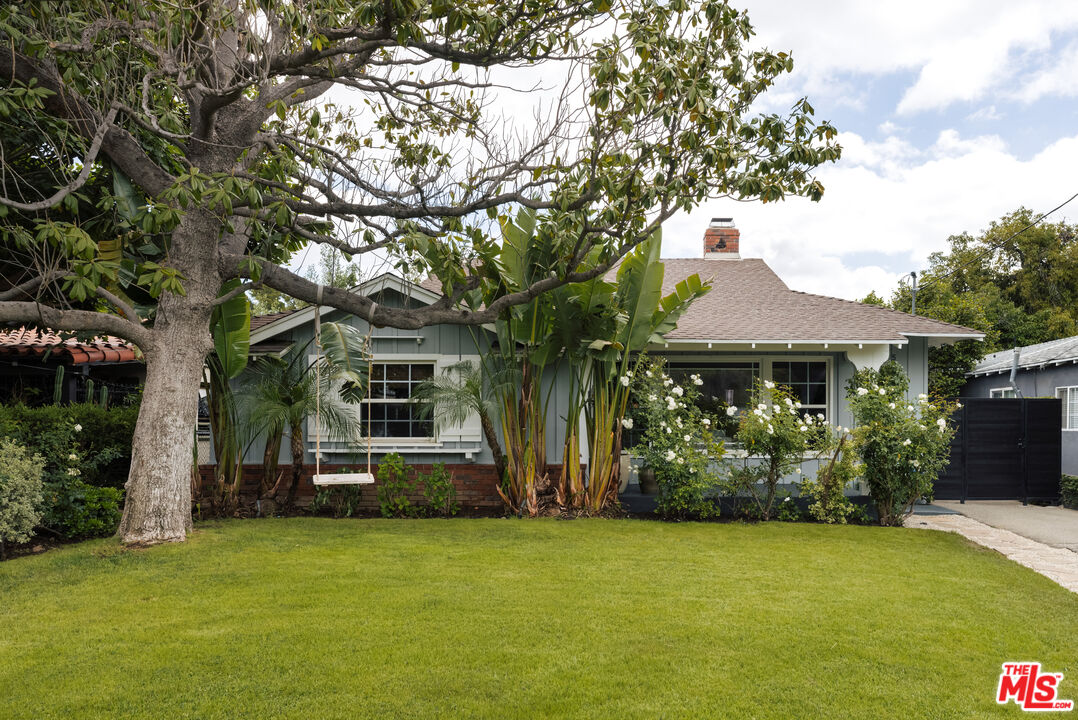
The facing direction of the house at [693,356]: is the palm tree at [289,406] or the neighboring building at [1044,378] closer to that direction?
the palm tree

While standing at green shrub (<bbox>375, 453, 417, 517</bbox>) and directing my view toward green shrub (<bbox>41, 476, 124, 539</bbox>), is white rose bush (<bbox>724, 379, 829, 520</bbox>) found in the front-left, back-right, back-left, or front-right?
back-left

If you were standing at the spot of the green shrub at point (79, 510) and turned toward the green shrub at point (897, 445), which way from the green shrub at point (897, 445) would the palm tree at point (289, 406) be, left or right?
left

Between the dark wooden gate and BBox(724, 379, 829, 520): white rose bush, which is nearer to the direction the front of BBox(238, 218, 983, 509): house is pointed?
the white rose bush

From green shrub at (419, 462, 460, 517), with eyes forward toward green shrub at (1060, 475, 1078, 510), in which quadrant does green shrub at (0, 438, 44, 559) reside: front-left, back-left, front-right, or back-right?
back-right

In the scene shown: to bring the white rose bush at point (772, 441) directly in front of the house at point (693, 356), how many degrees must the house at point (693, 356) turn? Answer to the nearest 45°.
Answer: approximately 45° to its left

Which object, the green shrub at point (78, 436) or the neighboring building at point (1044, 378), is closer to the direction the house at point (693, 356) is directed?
the green shrub

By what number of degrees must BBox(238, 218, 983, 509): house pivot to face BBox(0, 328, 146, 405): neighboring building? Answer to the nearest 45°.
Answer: approximately 90° to its right

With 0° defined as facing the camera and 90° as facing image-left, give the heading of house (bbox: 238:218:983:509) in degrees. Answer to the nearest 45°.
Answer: approximately 0°

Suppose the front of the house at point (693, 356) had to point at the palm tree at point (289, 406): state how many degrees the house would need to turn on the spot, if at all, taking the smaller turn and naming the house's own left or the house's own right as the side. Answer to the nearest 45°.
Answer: approximately 90° to the house's own right

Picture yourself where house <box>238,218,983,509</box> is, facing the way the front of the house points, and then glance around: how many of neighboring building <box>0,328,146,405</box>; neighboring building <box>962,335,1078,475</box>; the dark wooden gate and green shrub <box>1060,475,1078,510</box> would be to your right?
1

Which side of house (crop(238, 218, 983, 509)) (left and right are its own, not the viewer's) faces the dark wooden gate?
left

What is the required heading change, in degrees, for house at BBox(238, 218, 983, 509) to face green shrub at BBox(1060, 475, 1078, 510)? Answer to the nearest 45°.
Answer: approximately 90° to its left
